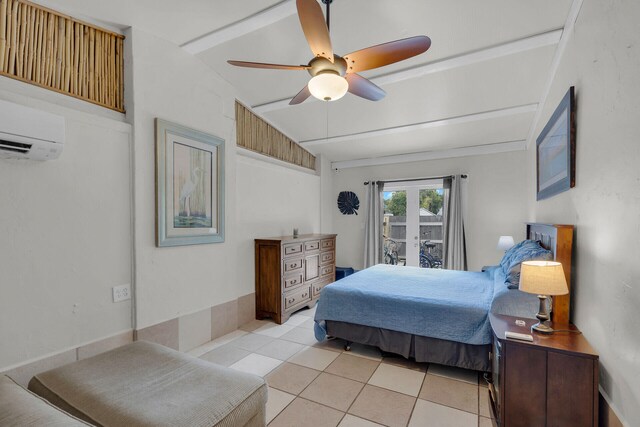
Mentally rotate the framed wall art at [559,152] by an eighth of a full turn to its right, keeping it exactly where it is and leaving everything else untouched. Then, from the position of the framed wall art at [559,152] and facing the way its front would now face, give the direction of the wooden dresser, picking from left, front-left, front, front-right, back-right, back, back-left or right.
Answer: front-left

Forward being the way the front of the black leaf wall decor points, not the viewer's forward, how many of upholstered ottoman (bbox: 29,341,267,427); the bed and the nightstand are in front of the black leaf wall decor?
3

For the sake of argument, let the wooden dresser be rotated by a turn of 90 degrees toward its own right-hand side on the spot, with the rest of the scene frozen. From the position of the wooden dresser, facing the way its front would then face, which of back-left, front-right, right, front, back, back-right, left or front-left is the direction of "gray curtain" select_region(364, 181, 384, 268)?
back

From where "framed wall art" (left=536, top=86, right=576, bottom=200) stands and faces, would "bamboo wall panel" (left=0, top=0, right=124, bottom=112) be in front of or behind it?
in front

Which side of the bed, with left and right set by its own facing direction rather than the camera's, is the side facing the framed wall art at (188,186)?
front

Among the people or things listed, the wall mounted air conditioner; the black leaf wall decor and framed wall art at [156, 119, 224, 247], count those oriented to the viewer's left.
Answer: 0

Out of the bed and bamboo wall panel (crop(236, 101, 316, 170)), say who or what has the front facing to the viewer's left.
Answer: the bed

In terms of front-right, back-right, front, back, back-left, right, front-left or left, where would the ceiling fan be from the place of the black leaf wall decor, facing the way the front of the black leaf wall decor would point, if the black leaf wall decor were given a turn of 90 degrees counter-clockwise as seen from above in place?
right

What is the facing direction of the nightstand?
to the viewer's left

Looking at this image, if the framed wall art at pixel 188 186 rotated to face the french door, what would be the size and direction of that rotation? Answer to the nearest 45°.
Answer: approximately 45° to its left

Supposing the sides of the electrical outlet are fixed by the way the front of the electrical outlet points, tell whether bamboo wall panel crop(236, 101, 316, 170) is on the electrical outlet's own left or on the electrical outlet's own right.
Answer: on the electrical outlet's own left

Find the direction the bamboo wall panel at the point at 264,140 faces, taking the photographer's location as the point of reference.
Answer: facing the viewer and to the right of the viewer

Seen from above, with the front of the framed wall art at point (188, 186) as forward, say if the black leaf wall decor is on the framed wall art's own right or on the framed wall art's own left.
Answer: on the framed wall art's own left

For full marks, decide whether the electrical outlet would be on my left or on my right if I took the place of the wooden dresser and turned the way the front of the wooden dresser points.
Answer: on my right

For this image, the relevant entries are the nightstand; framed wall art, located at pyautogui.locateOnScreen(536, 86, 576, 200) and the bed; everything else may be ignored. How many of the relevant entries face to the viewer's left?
3

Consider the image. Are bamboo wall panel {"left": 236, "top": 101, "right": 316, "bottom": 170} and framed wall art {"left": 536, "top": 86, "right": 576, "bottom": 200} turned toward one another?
yes

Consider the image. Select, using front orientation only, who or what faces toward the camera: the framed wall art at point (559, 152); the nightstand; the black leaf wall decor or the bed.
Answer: the black leaf wall decor
